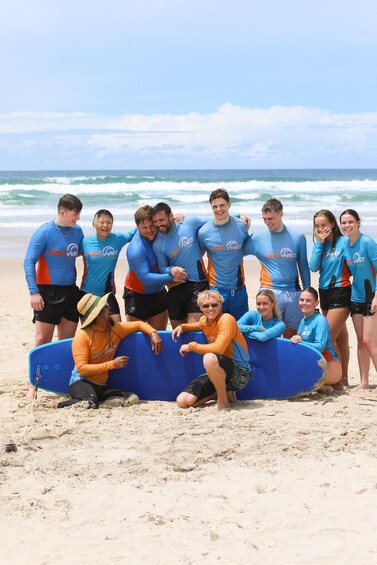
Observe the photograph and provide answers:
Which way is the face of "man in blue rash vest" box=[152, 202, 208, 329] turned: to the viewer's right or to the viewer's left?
to the viewer's left

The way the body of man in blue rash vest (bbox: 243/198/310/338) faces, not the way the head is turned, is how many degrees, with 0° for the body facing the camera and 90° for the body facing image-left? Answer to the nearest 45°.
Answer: approximately 0°

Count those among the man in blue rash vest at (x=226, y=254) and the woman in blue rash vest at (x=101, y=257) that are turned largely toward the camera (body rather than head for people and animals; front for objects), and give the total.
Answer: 2

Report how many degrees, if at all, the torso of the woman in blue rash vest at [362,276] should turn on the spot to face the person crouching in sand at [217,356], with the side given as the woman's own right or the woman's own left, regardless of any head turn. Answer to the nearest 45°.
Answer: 0° — they already face them

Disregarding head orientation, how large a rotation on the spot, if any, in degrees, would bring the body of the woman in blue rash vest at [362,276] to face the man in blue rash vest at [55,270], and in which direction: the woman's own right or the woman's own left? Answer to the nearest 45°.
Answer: approximately 45° to the woman's own right

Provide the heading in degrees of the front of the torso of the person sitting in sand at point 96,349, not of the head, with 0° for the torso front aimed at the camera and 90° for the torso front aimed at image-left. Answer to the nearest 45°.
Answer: approximately 315°

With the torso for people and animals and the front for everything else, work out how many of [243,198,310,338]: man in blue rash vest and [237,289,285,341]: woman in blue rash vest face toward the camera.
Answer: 2

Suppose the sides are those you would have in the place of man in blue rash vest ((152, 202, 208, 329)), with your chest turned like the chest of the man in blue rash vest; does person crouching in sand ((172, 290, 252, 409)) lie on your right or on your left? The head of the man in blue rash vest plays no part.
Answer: on your left

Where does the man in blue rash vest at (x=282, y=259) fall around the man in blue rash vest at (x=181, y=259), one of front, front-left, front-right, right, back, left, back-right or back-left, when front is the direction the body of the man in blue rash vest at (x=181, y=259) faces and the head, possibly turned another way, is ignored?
back-left

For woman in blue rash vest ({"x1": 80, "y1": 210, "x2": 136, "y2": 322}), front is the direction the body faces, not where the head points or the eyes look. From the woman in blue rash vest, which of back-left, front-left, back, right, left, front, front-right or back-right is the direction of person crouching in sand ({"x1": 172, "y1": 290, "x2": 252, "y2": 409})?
front-left

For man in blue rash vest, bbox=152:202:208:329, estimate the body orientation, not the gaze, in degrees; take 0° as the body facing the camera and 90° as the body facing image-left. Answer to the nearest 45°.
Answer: approximately 45°

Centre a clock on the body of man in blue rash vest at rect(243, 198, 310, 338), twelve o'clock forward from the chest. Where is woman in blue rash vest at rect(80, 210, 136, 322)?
The woman in blue rash vest is roughly at 3 o'clock from the man in blue rash vest.
